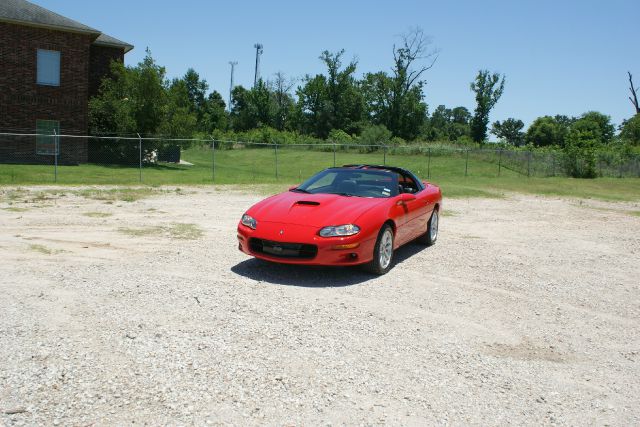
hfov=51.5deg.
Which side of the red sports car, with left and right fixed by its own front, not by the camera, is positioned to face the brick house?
right

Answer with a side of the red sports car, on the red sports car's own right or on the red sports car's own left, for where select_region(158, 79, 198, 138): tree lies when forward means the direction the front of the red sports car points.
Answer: on the red sports car's own right

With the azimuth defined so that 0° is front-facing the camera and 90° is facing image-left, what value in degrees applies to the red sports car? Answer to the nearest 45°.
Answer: approximately 45°

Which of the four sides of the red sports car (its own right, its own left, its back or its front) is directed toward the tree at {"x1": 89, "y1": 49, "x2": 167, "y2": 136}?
right
